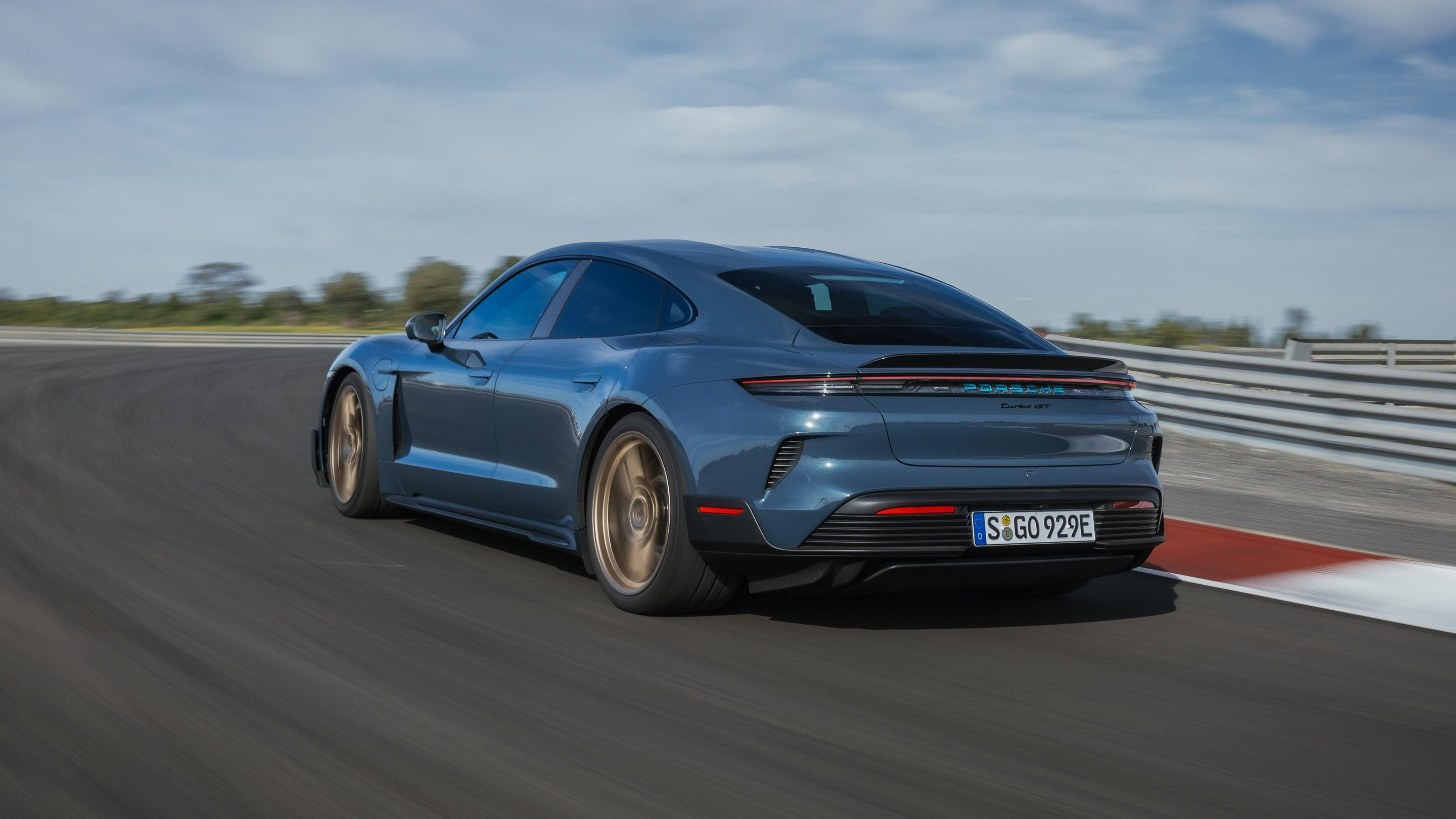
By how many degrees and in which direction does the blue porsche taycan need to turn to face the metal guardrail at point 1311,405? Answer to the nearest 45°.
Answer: approximately 90° to its right

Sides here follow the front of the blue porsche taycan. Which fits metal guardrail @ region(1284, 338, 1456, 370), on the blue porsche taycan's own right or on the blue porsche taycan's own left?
on the blue porsche taycan's own right

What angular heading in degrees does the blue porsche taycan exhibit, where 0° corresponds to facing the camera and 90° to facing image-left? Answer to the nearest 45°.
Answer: approximately 135°

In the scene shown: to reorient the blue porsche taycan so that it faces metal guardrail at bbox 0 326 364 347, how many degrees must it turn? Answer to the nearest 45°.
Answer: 0° — it already faces it
